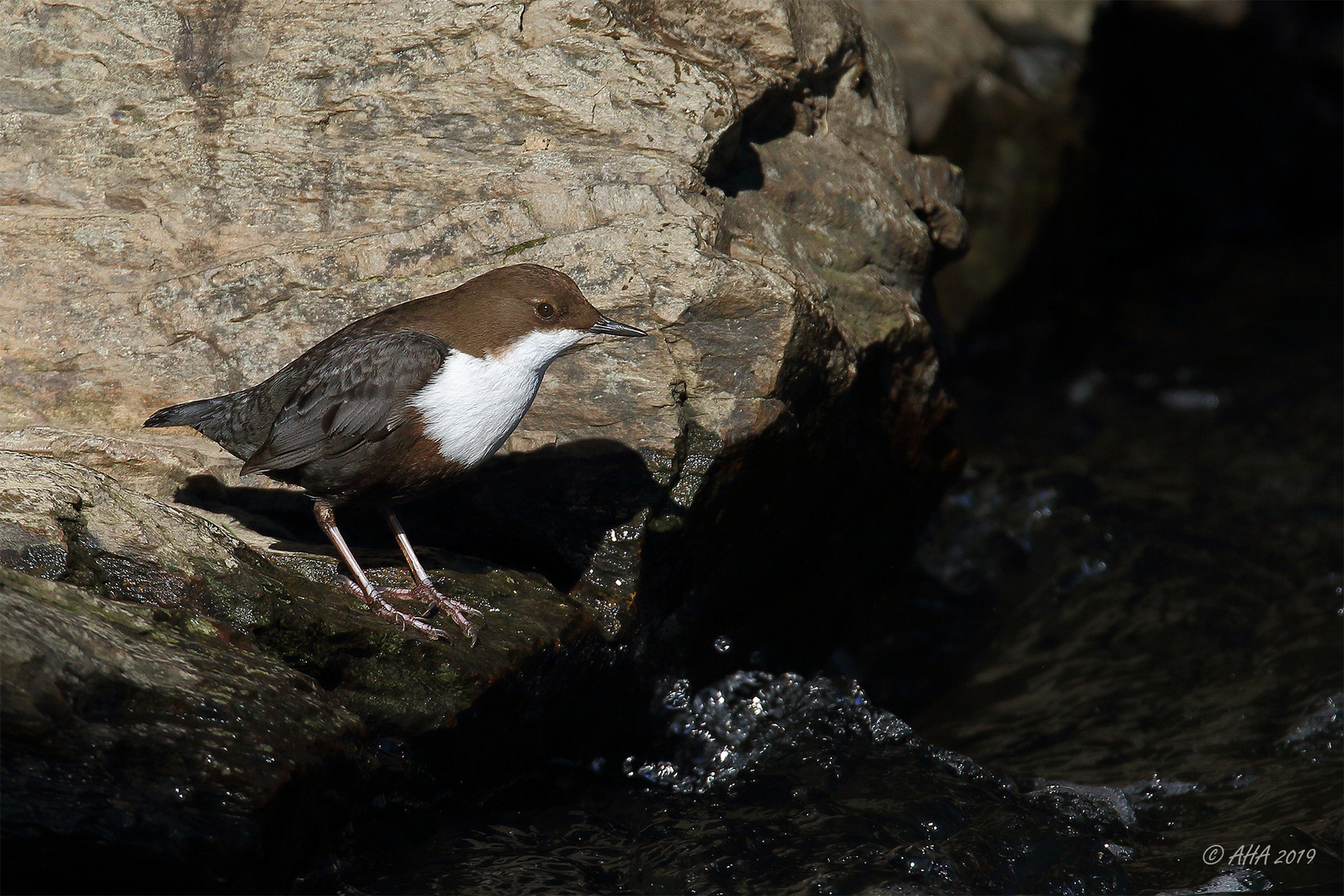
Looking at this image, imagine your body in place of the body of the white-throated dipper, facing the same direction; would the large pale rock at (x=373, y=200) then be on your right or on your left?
on your left

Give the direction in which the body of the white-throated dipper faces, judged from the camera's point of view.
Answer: to the viewer's right

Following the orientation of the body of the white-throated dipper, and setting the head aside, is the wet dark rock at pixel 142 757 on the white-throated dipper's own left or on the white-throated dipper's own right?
on the white-throated dipper's own right
